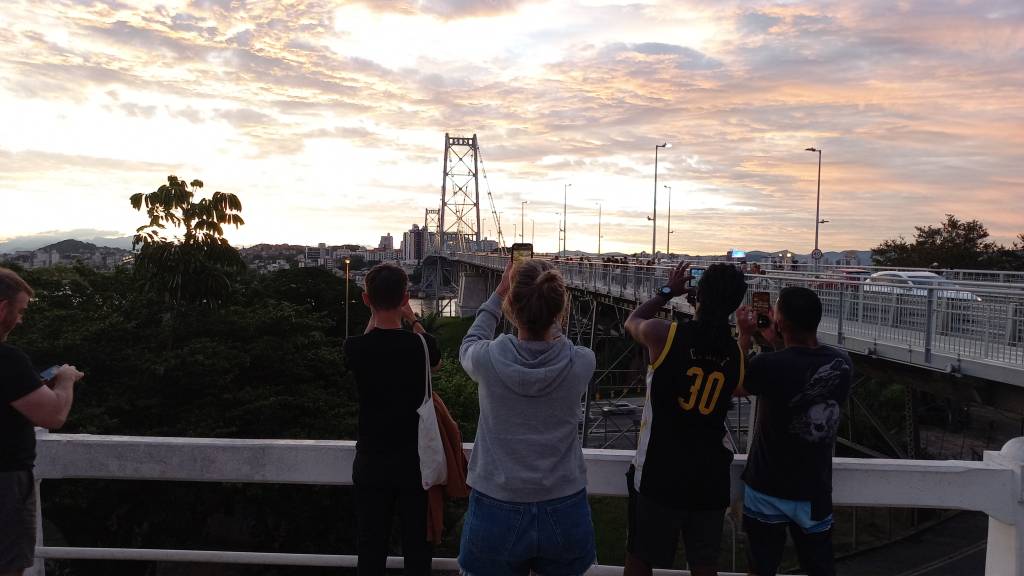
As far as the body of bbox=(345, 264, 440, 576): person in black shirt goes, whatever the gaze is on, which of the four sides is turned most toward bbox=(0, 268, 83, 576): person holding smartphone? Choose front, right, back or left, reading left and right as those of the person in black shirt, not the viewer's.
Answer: left

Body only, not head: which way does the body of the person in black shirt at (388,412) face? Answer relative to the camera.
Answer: away from the camera

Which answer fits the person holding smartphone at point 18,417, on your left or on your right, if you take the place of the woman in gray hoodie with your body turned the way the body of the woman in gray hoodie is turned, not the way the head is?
on your left

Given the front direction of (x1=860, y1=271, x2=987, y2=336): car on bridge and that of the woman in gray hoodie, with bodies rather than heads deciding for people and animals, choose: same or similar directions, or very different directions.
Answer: very different directions

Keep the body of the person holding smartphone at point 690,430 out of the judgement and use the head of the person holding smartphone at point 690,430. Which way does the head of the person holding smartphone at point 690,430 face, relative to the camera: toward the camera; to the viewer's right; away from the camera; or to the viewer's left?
away from the camera

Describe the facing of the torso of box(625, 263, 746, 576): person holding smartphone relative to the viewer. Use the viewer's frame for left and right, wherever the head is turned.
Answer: facing away from the viewer and to the left of the viewer

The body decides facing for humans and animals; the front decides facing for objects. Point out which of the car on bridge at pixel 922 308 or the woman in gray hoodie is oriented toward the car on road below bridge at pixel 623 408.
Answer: the woman in gray hoodie

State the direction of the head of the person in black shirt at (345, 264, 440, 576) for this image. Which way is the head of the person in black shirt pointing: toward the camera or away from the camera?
away from the camera

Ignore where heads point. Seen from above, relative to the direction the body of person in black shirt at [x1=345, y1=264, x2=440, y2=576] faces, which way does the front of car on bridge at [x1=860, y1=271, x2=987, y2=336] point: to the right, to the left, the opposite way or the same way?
the opposite way

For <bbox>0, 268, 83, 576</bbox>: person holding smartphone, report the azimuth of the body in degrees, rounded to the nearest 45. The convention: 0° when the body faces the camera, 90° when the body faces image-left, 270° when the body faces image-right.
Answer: approximately 270°

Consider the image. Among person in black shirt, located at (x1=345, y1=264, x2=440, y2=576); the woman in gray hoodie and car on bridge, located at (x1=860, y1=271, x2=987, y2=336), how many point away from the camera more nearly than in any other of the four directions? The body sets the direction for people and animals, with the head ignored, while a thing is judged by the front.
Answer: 2

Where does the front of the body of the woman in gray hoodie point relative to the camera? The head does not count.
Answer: away from the camera

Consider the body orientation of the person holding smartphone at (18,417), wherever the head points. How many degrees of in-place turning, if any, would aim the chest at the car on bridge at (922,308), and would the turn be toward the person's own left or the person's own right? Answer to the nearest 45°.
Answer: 0° — they already face it

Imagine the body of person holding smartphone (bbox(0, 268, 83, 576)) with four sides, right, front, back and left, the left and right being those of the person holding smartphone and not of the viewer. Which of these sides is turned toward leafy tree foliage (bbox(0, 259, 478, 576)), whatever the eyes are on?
left

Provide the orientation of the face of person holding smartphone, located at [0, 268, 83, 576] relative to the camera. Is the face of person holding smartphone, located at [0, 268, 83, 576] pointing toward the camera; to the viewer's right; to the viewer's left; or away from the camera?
to the viewer's right

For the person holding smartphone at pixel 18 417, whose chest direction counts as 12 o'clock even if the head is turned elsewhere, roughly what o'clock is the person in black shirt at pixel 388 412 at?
The person in black shirt is roughly at 1 o'clock from the person holding smartphone.

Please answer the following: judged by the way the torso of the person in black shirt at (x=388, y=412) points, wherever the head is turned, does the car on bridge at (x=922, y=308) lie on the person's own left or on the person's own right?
on the person's own right

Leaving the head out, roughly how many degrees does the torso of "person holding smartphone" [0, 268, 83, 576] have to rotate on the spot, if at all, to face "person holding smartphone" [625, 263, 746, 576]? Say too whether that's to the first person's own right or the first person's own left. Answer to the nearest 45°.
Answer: approximately 45° to the first person's own right
